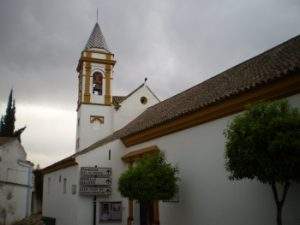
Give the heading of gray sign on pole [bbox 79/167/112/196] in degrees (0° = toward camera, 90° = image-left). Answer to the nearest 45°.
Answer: approximately 0°

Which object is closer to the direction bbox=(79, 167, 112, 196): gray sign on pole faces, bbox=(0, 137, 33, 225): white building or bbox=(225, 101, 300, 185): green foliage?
the green foliage

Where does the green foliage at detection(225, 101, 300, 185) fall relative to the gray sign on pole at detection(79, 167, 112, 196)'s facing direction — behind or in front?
in front

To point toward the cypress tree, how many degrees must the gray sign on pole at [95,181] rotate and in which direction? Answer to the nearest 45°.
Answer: approximately 135° to its right

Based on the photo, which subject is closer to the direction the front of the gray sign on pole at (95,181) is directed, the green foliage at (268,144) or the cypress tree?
the green foliage
